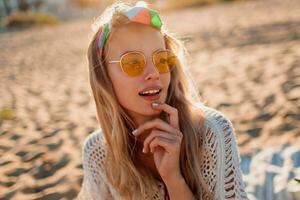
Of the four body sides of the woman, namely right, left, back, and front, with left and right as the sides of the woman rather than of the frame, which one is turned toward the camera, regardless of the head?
front

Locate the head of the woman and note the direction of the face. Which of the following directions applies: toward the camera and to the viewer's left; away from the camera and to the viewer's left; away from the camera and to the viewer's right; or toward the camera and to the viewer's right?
toward the camera and to the viewer's right
